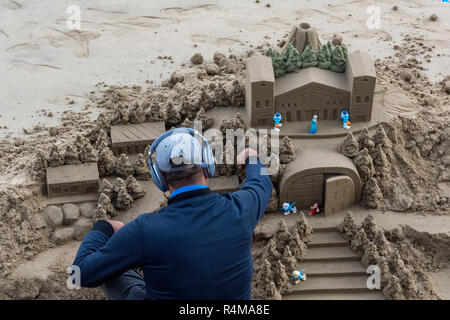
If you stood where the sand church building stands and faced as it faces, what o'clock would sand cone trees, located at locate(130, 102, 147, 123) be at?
The sand cone trees is roughly at 3 o'clock from the sand church building.

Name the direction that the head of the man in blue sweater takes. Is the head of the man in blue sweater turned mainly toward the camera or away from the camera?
away from the camera

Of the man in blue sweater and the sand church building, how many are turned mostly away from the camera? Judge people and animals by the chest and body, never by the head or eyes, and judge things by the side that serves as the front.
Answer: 1

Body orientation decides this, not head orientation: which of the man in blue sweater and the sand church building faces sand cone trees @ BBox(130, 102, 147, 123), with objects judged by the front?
the man in blue sweater

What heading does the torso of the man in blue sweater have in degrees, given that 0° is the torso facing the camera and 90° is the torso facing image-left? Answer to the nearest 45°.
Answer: approximately 180°

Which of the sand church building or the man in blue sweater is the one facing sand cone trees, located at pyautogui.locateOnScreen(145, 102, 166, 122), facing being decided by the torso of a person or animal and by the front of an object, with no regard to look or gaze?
the man in blue sweater

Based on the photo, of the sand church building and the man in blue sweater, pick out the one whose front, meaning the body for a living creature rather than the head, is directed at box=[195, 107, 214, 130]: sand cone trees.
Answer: the man in blue sweater

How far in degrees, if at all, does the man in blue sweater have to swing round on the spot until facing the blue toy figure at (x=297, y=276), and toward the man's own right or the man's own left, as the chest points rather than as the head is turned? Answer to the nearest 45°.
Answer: approximately 45° to the man's own right

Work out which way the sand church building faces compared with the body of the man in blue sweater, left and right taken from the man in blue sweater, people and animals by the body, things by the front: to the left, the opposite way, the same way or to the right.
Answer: the opposite way

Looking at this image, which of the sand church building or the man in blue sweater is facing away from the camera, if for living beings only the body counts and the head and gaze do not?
the man in blue sweater

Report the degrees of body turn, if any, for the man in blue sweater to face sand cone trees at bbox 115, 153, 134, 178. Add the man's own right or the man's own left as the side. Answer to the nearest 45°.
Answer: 0° — they already face it

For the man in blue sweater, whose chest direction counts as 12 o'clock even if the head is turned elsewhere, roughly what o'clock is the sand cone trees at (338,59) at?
The sand cone trees is roughly at 1 o'clock from the man in blue sweater.
